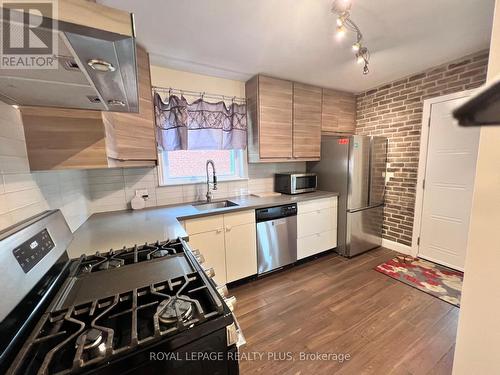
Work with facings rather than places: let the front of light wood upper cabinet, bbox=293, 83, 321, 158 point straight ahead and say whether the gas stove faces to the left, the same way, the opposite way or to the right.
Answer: to the left

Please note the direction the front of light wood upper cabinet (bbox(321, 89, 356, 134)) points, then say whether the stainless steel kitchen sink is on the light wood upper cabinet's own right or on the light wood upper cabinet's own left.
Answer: on the light wood upper cabinet's own right

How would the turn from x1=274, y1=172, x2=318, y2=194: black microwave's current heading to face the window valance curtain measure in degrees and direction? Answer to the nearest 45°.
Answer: approximately 90° to its right

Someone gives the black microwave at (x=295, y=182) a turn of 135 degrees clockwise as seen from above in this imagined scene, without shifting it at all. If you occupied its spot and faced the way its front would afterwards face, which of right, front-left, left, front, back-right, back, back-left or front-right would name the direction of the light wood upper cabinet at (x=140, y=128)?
front-left

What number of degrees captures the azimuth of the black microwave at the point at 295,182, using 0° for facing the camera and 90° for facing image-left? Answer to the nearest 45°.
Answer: approximately 315°

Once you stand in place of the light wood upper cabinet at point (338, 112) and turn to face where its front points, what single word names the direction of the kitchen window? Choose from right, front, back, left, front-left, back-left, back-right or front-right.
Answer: right

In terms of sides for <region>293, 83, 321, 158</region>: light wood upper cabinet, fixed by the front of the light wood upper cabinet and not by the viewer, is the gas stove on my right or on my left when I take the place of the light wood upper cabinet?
on my right

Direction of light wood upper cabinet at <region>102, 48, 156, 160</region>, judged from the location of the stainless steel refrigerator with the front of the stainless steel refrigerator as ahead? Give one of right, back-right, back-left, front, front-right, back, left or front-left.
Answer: right

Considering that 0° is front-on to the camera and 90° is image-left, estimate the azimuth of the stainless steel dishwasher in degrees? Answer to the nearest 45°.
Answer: approximately 315°

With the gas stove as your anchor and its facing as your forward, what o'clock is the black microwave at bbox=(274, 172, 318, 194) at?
The black microwave is roughly at 11 o'clock from the gas stove.

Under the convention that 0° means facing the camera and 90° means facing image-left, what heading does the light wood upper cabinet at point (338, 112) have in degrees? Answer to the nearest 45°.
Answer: approximately 315°

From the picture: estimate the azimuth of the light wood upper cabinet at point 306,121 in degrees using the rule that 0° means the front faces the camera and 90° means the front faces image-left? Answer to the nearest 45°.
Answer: approximately 315°

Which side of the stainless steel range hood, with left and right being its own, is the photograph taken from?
right

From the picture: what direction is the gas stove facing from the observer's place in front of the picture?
facing to the right of the viewer
